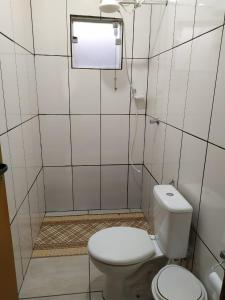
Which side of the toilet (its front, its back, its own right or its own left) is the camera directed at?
left

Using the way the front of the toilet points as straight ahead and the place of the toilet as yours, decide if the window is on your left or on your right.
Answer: on your right
